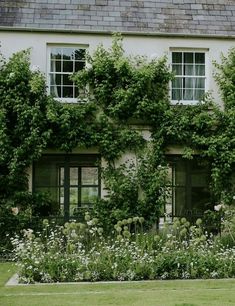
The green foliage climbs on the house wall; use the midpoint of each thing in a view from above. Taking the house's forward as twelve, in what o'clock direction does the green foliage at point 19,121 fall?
The green foliage is roughly at 2 o'clock from the house.

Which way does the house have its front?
toward the camera

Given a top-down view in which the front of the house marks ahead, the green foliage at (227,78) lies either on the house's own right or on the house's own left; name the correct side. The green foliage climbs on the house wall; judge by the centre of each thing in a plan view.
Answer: on the house's own left
